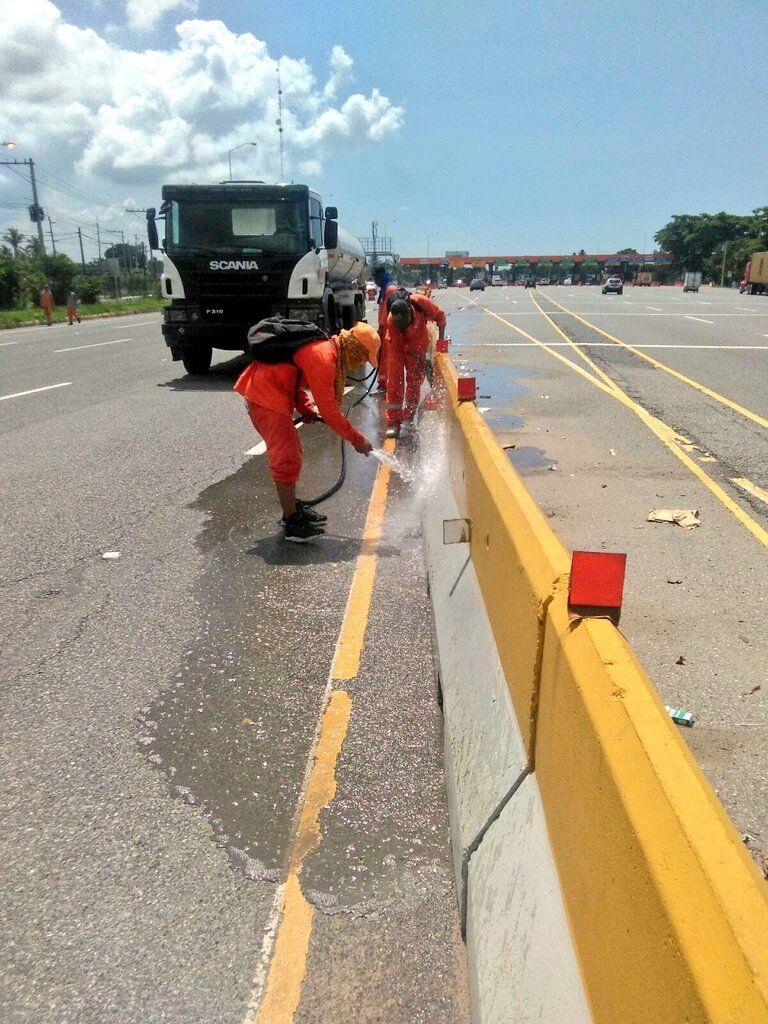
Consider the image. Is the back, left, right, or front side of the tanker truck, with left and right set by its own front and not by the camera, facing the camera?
front

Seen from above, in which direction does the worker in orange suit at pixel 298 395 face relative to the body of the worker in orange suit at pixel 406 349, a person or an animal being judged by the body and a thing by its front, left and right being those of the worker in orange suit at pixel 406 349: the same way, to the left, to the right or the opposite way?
to the left

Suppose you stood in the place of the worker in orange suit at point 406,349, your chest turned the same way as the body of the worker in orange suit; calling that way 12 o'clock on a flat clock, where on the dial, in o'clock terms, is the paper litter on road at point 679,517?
The paper litter on road is roughly at 11 o'clock from the worker in orange suit.

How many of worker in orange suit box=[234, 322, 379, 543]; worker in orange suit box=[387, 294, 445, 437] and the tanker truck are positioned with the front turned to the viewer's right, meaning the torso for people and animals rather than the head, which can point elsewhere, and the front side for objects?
1

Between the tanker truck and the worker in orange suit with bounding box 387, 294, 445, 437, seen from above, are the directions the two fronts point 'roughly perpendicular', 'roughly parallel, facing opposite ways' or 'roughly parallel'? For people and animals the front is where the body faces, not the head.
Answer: roughly parallel

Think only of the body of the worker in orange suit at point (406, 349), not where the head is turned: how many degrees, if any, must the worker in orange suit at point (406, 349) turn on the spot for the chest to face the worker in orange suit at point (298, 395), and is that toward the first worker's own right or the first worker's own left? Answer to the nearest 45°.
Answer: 0° — they already face them

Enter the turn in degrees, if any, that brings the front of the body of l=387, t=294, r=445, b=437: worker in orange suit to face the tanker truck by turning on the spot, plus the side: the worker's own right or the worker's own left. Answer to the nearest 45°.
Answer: approximately 135° to the worker's own right

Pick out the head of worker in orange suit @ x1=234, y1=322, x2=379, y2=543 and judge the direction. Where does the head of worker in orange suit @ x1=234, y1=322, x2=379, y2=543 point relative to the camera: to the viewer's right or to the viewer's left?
to the viewer's right

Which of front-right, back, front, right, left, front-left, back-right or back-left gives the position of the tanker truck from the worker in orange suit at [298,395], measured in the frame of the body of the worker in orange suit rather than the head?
left

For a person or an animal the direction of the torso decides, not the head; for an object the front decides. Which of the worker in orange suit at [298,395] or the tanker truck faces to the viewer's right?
the worker in orange suit

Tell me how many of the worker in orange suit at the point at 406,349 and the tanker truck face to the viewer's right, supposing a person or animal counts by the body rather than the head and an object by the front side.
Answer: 0

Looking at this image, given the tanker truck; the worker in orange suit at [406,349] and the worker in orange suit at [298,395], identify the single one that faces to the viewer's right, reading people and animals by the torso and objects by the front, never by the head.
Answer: the worker in orange suit at [298,395]

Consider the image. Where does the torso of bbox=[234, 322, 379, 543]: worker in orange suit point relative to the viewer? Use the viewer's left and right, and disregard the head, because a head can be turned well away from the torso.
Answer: facing to the right of the viewer
